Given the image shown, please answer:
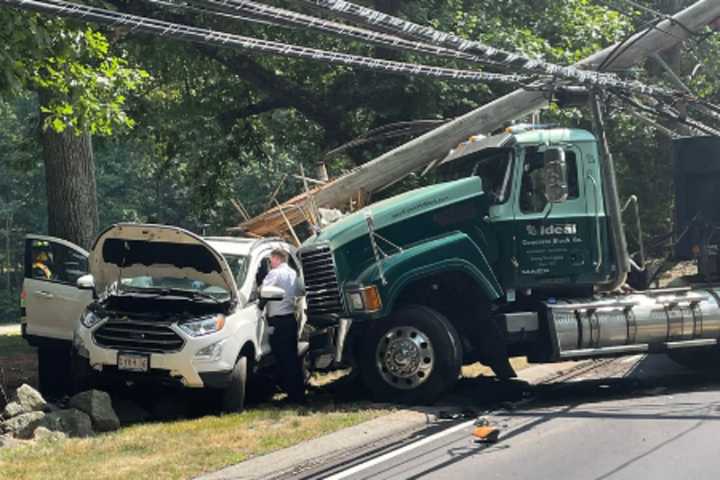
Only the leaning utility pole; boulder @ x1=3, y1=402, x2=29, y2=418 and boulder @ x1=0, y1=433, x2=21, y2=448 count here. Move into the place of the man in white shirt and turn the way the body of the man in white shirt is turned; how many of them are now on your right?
1

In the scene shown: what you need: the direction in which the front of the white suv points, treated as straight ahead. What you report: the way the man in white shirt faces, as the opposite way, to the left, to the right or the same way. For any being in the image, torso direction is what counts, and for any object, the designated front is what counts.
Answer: to the right

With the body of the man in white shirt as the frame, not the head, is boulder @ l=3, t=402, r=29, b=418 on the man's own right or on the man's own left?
on the man's own left

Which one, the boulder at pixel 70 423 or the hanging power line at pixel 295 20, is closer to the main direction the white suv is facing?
the boulder

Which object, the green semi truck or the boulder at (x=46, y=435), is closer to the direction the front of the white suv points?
the boulder

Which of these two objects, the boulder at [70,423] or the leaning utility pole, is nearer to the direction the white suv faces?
the boulder

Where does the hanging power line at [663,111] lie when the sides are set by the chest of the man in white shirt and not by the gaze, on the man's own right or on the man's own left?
on the man's own right

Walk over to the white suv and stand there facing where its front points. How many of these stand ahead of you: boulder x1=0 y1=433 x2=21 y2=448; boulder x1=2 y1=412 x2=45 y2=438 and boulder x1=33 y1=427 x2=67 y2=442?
3

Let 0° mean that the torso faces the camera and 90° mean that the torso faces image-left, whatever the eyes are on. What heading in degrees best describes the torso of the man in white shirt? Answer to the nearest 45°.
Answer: approximately 135°

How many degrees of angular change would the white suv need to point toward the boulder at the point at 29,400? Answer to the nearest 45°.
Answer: approximately 45° to its right

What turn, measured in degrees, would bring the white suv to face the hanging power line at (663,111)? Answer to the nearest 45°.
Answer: approximately 135° to its left
